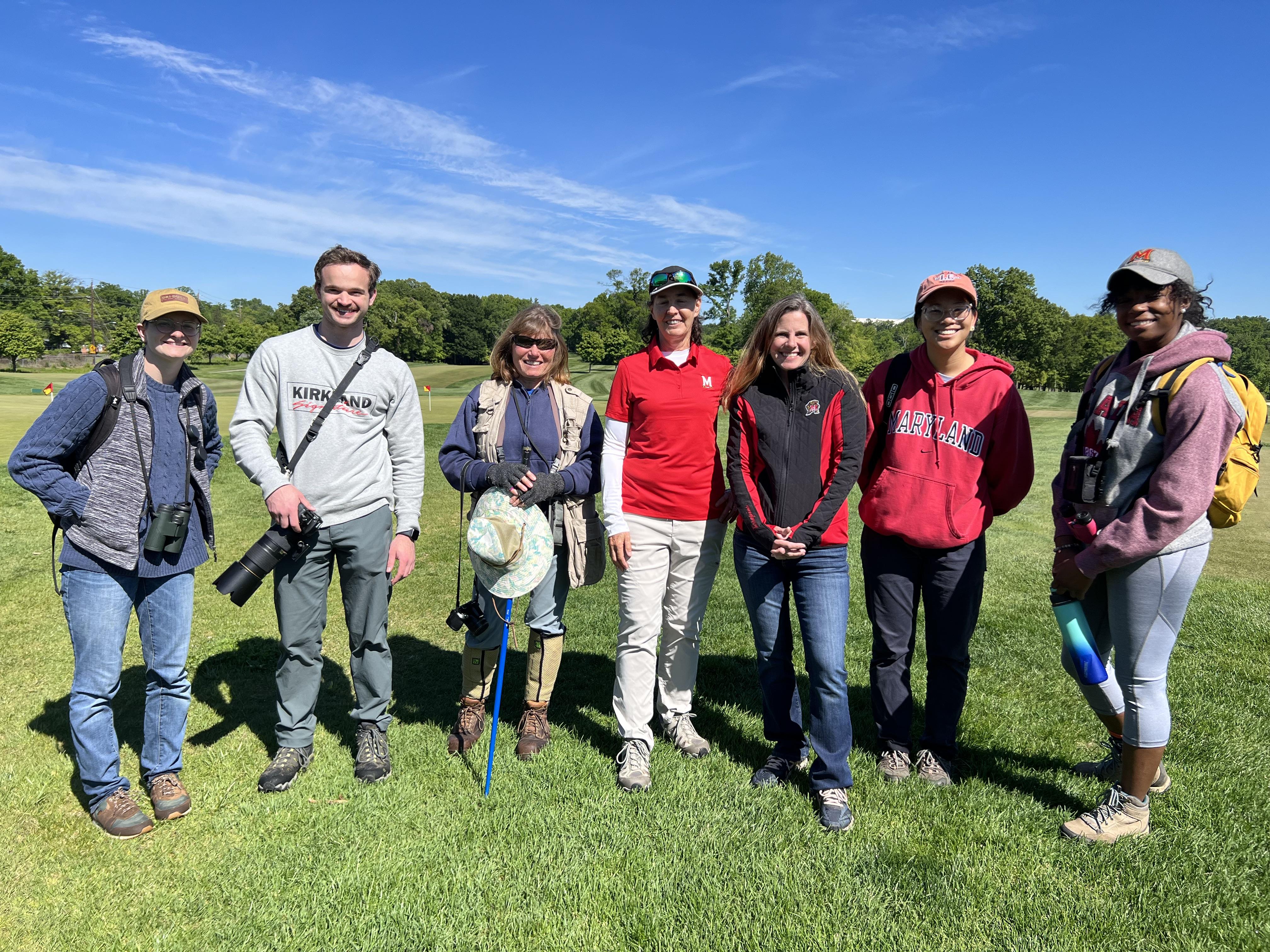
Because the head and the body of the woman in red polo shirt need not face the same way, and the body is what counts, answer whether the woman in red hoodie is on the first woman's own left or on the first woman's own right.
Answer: on the first woman's own left

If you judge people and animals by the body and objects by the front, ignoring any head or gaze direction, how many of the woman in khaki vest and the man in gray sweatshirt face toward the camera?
2

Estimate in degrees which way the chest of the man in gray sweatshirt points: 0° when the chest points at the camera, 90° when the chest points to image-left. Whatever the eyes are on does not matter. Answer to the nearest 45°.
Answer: approximately 0°

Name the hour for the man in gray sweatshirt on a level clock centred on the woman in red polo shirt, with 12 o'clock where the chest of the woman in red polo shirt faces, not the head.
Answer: The man in gray sweatshirt is roughly at 3 o'clock from the woman in red polo shirt.

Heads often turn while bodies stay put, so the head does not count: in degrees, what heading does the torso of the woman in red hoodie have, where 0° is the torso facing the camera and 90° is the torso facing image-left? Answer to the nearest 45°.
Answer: approximately 0°

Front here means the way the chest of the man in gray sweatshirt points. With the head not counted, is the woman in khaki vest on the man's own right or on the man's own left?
on the man's own left
